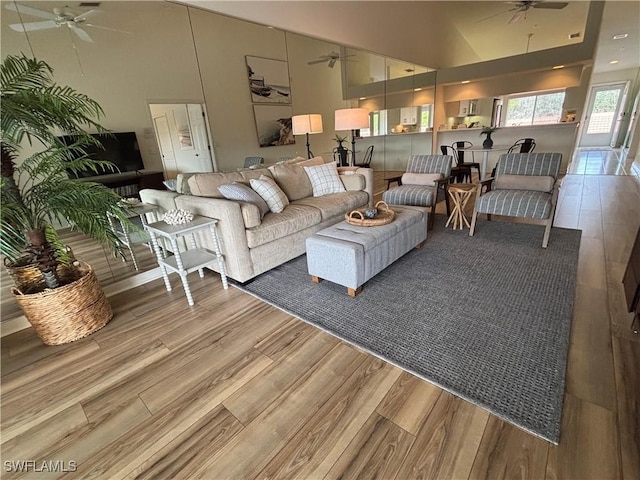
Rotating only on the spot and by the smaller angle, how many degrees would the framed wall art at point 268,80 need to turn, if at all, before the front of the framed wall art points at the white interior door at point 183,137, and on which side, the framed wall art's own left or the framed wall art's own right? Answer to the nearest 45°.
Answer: approximately 90° to the framed wall art's own right

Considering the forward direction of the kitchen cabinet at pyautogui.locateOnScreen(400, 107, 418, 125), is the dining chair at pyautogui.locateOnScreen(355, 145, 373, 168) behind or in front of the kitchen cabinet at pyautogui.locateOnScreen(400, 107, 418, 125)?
in front

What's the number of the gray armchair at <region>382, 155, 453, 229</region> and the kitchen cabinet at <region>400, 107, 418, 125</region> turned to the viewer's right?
0

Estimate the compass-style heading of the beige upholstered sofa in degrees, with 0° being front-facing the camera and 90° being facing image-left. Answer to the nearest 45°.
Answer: approximately 315°

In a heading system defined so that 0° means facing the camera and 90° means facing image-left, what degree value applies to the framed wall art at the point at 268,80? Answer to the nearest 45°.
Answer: approximately 315°

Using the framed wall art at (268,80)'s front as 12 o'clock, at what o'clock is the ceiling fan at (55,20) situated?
The ceiling fan is roughly at 3 o'clock from the framed wall art.

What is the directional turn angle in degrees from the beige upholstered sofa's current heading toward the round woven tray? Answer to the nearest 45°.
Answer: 0° — it already faces it

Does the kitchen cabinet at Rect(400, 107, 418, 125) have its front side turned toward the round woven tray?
yes

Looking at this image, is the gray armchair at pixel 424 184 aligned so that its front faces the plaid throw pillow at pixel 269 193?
yes

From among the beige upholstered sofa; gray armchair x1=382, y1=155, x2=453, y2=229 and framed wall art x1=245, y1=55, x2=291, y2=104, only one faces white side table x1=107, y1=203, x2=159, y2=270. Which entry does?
the gray armchair

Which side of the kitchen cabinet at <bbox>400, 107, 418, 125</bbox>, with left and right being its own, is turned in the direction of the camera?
front

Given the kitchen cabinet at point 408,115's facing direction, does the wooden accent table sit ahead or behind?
ahead

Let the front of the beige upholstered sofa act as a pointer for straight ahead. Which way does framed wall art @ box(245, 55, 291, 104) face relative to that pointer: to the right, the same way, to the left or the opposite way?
the same way

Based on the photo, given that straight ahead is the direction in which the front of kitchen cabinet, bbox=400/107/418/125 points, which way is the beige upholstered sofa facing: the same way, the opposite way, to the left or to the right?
to the left
